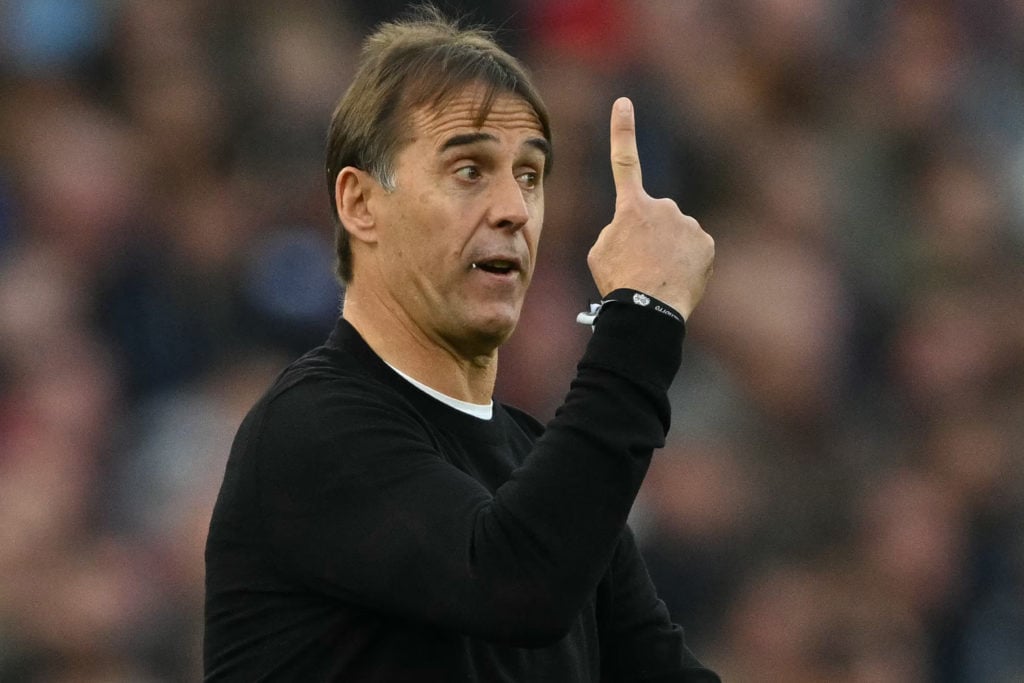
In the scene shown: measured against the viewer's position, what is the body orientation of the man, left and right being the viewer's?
facing the viewer and to the right of the viewer

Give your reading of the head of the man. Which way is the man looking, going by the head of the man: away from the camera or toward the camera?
toward the camera
